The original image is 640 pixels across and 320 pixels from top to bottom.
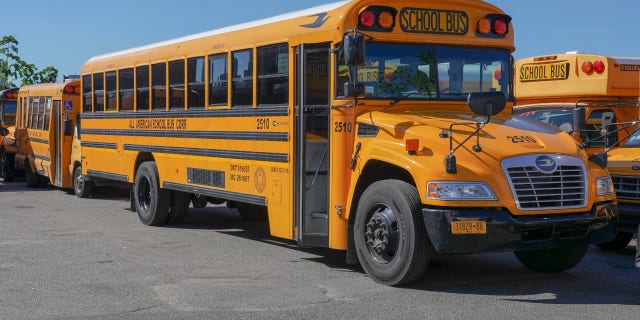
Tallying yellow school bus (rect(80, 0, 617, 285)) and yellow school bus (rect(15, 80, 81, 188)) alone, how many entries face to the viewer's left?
0

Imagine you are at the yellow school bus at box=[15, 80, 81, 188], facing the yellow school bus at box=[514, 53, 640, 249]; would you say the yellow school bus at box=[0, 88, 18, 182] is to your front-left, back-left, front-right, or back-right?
back-left

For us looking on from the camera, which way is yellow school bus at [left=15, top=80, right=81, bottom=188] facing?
facing the viewer and to the right of the viewer

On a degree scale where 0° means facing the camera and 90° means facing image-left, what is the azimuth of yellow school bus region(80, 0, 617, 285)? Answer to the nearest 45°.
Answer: approximately 315°

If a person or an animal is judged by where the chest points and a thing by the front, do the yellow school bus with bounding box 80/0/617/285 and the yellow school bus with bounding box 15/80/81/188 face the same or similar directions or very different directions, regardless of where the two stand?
same or similar directions

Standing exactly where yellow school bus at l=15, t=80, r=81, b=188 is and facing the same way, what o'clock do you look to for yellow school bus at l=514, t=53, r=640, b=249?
yellow school bus at l=514, t=53, r=640, b=249 is roughly at 12 o'clock from yellow school bus at l=15, t=80, r=81, b=188.

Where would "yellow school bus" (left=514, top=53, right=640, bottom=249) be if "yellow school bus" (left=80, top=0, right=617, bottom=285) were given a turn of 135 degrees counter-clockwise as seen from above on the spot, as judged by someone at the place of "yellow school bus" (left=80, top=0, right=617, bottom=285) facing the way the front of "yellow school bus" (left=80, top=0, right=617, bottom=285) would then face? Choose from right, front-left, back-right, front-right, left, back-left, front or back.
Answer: front-right

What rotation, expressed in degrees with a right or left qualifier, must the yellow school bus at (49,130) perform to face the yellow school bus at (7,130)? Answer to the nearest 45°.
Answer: approximately 135° to its left

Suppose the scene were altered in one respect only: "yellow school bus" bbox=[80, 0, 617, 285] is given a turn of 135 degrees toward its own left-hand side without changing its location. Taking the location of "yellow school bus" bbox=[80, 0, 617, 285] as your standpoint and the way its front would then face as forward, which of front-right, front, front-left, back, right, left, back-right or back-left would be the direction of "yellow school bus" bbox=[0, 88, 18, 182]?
front-left

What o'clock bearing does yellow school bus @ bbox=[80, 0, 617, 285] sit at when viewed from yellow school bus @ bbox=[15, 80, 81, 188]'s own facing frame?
yellow school bus @ bbox=[80, 0, 617, 285] is roughly at 1 o'clock from yellow school bus @ bbox=[15, 80, 81, 188].
